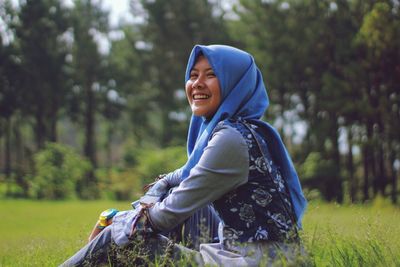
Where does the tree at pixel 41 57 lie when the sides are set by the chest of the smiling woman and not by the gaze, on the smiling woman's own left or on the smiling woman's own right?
on the smiling woman's own right

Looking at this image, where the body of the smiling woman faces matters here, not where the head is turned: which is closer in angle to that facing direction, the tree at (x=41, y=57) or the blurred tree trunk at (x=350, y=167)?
the tree

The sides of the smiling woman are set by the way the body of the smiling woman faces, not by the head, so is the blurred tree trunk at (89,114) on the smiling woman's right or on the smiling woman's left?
on the smiling woman's right

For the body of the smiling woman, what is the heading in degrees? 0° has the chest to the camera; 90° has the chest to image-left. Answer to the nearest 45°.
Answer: approximately 90°

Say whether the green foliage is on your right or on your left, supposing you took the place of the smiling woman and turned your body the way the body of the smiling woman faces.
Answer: on your right

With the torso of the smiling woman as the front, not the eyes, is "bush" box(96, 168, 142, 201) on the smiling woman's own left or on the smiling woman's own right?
on the smiling woman's own right

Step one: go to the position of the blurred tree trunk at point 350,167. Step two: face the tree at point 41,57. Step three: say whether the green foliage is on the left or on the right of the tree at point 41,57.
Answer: left
